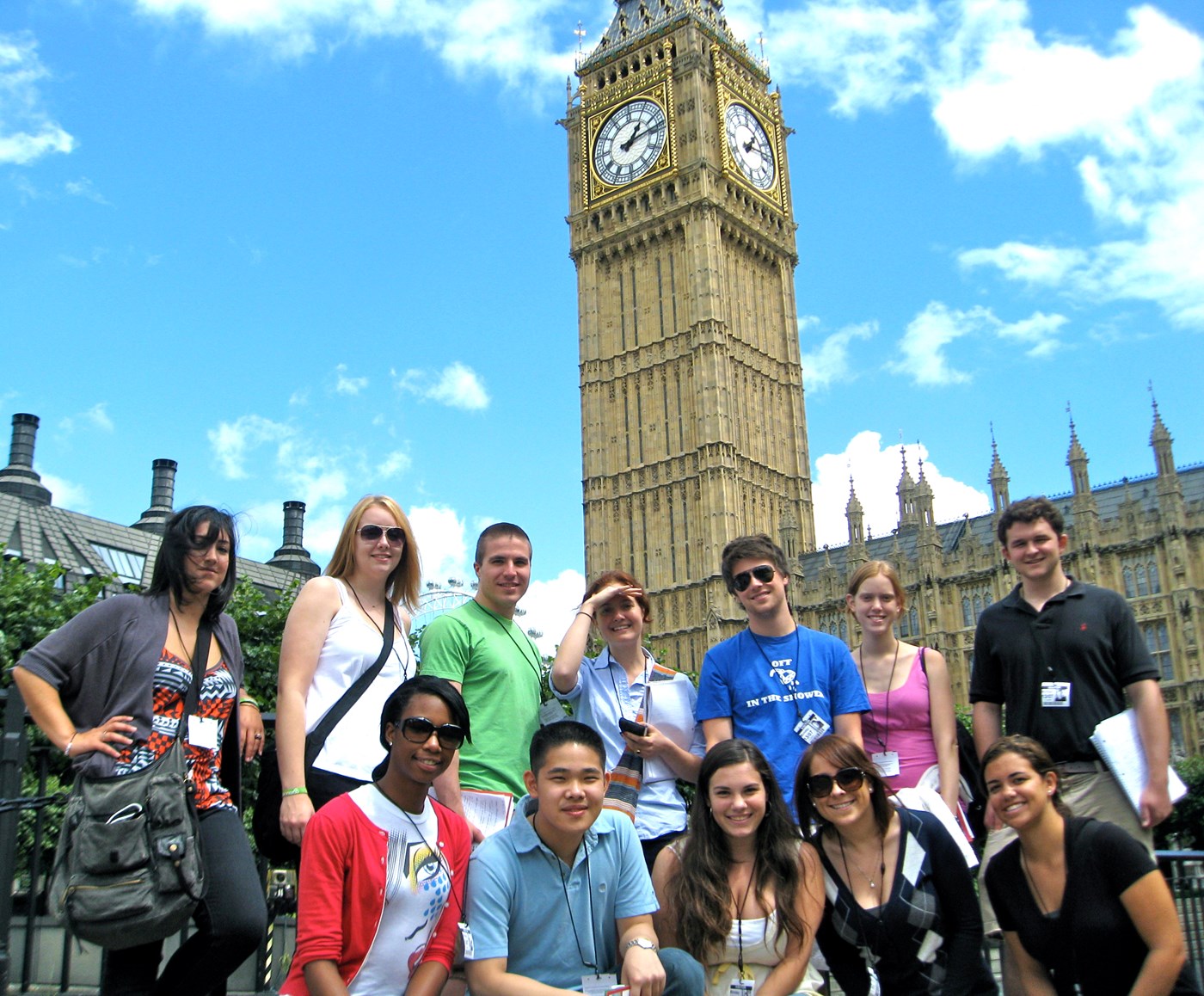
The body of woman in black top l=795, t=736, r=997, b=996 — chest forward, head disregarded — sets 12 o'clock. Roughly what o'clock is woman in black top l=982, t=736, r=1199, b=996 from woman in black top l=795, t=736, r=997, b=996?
woman in black top l=982, t=736, r=1199, b=996 is roughly at 9 o'clock from woman in black top l=795, t=736, r=997, b=996.

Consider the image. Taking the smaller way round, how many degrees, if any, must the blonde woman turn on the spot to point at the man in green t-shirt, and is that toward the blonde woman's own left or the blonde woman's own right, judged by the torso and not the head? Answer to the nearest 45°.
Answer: approximately 45° to the blonde woman's own left

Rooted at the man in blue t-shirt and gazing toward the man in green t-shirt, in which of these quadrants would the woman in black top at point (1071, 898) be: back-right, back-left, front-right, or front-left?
back-left

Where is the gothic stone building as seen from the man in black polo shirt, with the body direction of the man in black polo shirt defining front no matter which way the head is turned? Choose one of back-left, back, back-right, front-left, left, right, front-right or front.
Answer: back

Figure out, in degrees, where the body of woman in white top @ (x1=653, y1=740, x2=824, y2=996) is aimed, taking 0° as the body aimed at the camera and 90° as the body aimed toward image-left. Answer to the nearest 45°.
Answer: approximately 0°

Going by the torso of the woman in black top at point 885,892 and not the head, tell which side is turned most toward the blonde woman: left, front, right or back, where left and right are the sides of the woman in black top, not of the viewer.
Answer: right

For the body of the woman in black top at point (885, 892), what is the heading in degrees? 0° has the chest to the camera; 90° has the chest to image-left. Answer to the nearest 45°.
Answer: approximately 0°

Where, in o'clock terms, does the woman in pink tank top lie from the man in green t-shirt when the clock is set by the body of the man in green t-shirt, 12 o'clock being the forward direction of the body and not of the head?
The woman in pink tank top is roughly at 10 o'clock from the man in green t-shirt.
